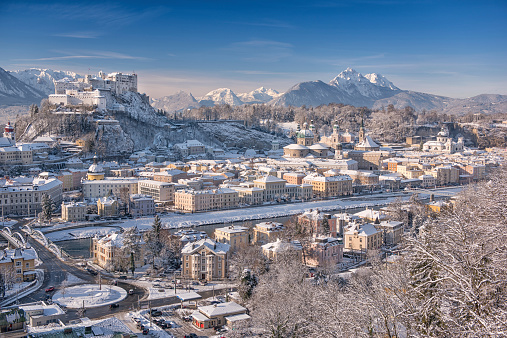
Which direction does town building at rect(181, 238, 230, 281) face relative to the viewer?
toward the camera

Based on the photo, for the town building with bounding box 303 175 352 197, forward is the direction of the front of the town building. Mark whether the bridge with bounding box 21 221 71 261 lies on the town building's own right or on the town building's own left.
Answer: on the town building's own right

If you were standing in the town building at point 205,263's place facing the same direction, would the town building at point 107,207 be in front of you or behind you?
behind

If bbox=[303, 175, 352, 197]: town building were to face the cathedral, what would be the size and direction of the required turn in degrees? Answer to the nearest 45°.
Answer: approximately 135° to its left

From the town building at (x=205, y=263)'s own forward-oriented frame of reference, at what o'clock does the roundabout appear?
The roundabout is roughly at 2 o'clock from the town building.

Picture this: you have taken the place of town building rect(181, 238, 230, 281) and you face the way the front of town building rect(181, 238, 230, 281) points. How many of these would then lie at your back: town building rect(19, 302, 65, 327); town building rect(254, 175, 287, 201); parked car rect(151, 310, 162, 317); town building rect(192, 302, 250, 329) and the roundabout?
1

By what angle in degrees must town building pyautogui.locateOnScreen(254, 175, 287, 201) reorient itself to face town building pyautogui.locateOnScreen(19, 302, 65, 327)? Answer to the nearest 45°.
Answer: approximately 45° to its right

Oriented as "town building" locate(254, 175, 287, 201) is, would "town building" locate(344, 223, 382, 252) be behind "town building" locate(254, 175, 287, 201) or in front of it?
in front

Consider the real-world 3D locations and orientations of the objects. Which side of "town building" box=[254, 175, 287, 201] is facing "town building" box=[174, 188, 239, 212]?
right

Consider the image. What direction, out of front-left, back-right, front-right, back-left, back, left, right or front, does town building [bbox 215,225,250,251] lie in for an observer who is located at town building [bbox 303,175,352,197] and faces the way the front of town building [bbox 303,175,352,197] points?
front-right

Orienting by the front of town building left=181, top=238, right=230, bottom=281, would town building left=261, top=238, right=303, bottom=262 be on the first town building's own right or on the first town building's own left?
on the first town building's own left

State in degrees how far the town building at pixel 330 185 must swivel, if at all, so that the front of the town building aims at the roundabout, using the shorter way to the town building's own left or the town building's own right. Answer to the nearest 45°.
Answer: approximately 45° to the town building's own right

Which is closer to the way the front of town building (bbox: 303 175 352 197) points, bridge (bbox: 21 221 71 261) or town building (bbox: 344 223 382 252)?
the town building

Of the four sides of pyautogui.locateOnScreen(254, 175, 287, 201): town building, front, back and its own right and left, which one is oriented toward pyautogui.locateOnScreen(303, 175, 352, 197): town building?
left

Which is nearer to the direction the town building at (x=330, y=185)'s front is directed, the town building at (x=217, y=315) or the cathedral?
the town building

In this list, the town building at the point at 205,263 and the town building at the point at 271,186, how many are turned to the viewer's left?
0

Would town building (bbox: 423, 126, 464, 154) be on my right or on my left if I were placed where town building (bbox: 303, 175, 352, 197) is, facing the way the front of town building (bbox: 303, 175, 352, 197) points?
on my left

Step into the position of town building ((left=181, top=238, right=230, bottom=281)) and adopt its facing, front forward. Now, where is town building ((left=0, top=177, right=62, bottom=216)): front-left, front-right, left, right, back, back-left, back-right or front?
back-right

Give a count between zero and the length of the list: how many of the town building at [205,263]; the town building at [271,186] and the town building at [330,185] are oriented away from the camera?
0

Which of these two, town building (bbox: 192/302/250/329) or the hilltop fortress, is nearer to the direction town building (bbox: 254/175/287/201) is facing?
the town building

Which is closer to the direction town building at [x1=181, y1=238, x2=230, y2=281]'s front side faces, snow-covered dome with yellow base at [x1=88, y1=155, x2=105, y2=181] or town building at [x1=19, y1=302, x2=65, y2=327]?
the town building

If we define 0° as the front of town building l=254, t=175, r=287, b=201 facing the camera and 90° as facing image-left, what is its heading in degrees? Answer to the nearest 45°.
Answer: approximately 315°
